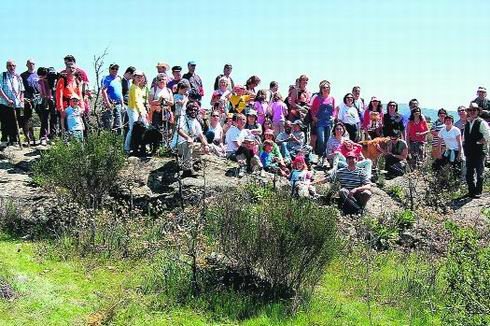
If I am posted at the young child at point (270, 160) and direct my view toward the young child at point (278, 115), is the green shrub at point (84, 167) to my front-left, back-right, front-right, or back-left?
back-left

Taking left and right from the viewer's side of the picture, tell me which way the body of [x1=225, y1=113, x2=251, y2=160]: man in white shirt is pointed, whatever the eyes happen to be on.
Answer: facing the viewer and to the right of the viewer

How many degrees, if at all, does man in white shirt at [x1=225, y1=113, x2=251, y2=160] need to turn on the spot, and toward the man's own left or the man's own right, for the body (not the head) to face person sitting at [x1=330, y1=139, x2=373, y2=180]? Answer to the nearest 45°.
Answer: approximately 45° to the man's own left

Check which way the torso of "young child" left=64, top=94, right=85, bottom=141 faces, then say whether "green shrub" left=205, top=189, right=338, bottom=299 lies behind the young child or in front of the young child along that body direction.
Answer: in front

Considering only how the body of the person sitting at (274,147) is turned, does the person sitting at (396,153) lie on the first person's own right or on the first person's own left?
on the first person's own left

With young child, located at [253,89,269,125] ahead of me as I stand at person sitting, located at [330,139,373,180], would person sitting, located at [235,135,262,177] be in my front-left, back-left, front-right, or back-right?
front-left

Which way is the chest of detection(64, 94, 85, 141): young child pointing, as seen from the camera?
toward the camera

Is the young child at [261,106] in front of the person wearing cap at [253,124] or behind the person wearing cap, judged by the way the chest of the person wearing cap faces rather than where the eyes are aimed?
behind

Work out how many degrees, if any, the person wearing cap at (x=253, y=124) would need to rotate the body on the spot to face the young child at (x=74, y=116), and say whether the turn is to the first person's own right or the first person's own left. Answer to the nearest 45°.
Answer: approximately 90° to the first person's own right

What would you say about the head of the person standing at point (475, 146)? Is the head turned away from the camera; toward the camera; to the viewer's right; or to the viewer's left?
toward the camera

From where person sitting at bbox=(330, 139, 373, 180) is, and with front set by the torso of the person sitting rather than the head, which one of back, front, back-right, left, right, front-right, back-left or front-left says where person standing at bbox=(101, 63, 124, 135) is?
right

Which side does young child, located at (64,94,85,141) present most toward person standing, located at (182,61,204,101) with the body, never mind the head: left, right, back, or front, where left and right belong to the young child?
left

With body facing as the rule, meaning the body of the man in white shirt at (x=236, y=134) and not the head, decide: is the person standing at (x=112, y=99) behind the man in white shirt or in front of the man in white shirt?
behind

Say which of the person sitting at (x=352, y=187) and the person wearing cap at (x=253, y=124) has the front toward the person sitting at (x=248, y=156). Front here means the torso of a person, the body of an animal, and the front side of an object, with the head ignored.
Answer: the person wearing cap

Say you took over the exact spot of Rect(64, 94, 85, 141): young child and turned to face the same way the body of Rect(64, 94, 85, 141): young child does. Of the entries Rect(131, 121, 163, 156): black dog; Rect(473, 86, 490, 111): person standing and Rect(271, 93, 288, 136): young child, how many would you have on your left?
3

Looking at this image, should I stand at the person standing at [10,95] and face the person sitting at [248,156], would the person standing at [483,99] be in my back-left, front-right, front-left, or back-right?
front-left
